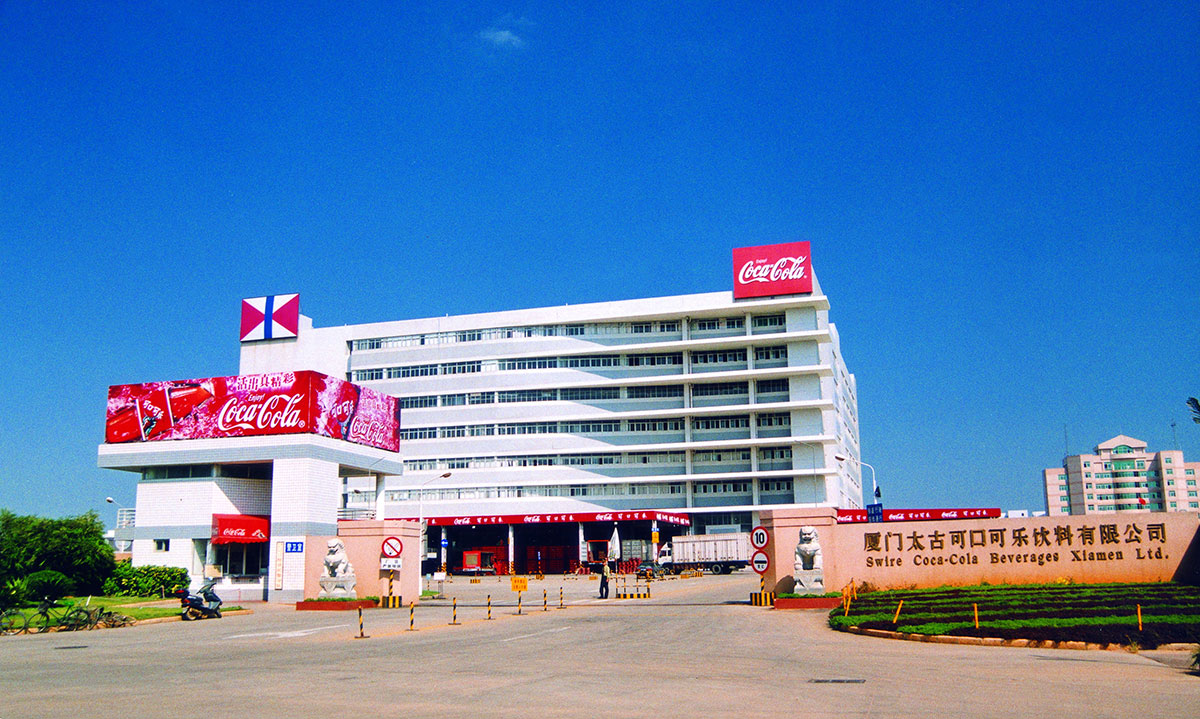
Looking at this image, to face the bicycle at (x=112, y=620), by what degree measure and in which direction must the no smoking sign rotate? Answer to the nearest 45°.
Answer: approximately 45° to its right

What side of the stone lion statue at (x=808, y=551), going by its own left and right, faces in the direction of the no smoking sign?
right

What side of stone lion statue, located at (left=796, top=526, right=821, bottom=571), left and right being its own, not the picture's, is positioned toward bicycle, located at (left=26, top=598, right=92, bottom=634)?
right

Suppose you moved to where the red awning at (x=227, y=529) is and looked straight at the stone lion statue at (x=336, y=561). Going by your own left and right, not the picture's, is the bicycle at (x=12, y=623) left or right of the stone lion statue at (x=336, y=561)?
right

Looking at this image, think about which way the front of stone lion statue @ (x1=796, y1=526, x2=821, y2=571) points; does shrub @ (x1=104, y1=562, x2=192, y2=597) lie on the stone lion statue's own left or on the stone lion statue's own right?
on the stone lion statue's own right

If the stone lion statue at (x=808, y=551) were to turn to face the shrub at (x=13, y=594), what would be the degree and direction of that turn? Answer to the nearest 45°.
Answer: approximately 90° to its right

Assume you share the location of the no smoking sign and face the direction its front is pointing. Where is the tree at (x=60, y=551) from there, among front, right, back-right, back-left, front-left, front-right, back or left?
back-right

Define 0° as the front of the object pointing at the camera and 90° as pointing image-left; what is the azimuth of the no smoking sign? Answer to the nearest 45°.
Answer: approximately 0°

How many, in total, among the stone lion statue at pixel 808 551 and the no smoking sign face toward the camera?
2

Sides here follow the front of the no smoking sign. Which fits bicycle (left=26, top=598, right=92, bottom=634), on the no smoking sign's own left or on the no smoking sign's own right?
on the no smoking sign's own right

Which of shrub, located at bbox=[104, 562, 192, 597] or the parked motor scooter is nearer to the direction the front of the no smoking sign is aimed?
the parked motor scooter

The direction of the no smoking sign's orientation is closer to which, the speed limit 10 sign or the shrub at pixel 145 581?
the speed limit 10 sign
